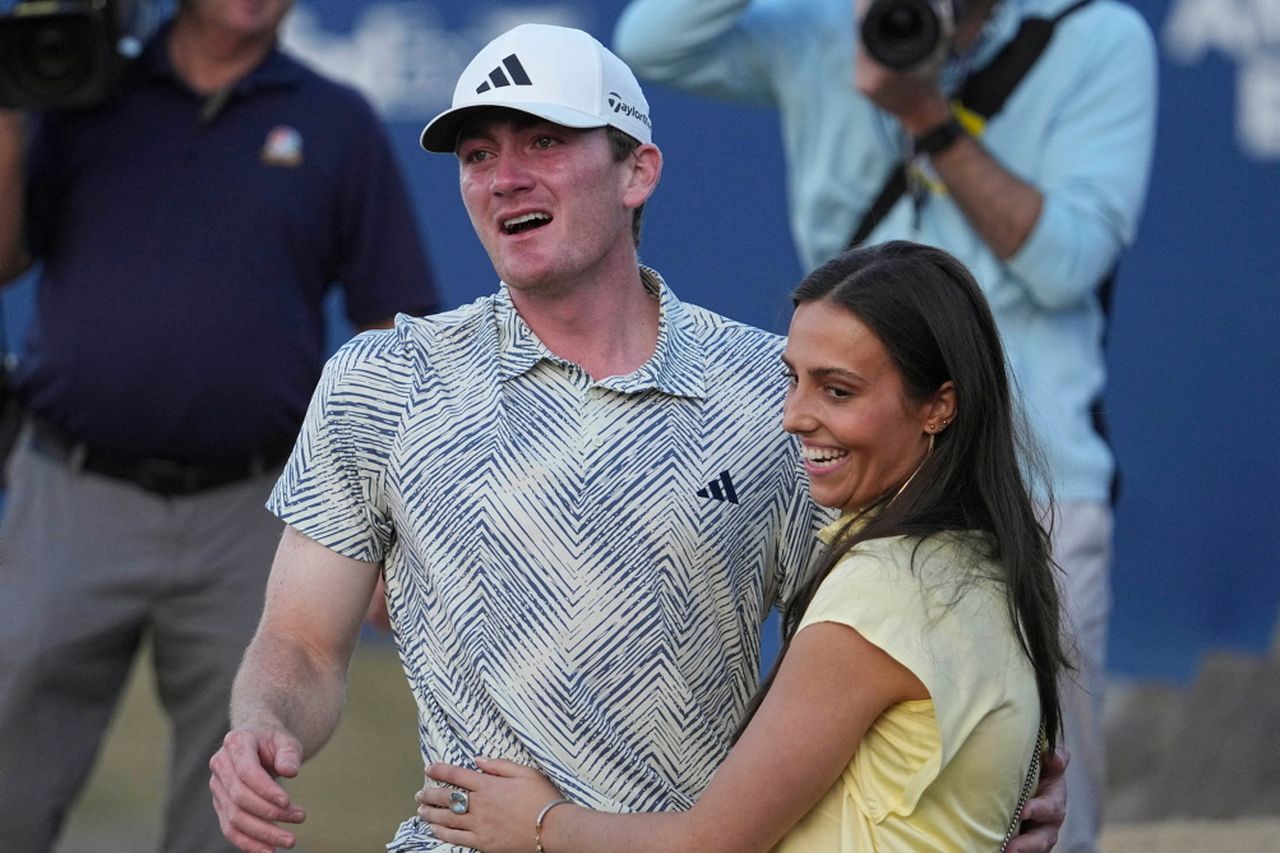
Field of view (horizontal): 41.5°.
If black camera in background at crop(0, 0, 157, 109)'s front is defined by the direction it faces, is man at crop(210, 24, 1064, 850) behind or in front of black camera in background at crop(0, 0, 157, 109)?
in front

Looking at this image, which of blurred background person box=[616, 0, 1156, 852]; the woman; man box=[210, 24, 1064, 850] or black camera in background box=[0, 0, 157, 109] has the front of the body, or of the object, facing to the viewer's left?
the woman

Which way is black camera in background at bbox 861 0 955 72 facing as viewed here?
toward the camera

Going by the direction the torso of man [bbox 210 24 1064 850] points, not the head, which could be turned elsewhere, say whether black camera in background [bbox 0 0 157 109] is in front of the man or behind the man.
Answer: behind

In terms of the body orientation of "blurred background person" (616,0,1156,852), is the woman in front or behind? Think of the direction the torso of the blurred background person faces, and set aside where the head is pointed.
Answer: in front

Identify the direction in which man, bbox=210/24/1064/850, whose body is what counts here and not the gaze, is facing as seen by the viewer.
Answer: toward the camera

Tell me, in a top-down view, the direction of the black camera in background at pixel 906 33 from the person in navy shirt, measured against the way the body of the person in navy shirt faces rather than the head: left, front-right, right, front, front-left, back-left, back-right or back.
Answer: left

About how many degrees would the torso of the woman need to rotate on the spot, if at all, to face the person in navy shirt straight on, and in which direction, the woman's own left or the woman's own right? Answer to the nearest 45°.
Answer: approximately 45° to the woman's own right

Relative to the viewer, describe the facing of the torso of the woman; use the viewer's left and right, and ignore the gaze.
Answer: facing to the left of the viewer

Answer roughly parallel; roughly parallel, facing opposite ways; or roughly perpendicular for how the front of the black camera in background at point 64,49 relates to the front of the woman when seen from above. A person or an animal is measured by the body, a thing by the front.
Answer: roughly perpendicular

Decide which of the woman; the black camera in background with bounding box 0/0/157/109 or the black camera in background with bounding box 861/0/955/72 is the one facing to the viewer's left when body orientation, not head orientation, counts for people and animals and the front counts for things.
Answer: the woman

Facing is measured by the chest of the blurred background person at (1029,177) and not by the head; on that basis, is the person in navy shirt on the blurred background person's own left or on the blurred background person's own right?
on the blurred background person's own right

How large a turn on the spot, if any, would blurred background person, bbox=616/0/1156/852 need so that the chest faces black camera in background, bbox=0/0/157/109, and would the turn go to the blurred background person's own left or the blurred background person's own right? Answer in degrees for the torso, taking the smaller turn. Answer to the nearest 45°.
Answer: approximately 90° to the blurred background person's own right

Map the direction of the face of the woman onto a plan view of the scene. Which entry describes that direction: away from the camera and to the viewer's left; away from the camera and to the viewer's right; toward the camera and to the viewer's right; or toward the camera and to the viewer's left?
toward the camera and to the viewer's left
